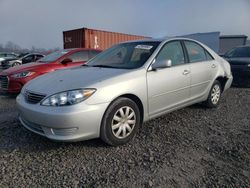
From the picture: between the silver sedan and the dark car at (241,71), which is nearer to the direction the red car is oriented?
the silver sedan

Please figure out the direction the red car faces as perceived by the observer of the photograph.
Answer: facing the viewer and to the left of the viewer

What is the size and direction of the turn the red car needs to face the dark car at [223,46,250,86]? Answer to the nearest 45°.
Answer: approximately 135° to its left

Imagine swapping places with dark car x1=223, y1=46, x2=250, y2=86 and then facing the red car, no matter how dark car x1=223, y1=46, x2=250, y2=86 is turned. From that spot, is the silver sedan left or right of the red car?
left

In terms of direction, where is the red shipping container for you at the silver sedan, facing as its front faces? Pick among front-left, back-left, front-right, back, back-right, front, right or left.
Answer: back-right

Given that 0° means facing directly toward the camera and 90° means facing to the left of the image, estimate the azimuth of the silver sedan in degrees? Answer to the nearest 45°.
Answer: approximately 45°

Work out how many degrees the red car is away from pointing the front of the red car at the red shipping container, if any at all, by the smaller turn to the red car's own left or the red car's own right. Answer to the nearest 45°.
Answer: approximately 135° to the red car's own right

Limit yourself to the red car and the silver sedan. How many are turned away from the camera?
0

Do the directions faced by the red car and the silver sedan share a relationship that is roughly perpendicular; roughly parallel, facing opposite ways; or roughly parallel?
roughly parallel

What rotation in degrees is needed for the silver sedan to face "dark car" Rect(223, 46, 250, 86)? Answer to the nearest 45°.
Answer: approximately 180°

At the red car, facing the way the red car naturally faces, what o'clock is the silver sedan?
The silver sedan is roughly at 10 o'clock from the red car.
